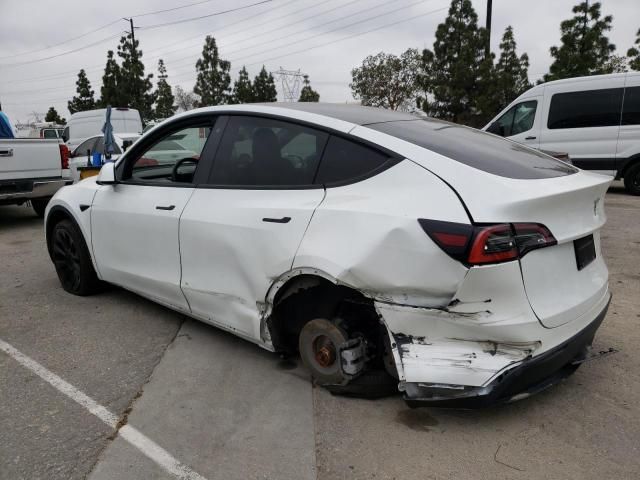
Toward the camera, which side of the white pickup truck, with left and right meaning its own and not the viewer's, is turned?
back

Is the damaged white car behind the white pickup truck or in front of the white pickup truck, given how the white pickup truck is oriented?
behind

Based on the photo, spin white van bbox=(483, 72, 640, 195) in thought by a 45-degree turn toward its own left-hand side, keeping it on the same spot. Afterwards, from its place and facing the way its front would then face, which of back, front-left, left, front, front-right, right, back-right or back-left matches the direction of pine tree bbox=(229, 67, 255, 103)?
right

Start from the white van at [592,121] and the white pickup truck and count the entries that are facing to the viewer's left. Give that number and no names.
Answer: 1

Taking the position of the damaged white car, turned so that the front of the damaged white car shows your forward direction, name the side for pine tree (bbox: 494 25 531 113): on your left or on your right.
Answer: on your right

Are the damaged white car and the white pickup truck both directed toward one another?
no

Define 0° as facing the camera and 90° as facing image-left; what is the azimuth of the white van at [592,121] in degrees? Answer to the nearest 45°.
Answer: approximately 90°

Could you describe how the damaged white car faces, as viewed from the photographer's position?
facing away from the viewer and to the left of the viewer

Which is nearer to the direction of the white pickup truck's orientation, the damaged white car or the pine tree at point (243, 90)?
the pine tree

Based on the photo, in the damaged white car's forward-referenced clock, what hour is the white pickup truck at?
The white pickup truck is roughly at 12 o'clock from the damaged white car.

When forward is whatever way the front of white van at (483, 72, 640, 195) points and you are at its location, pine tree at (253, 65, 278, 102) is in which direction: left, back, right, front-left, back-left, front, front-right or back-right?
front-right

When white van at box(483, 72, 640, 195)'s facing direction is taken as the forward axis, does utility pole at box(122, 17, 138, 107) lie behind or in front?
in front

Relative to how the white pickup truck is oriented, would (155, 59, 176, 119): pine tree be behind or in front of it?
in front

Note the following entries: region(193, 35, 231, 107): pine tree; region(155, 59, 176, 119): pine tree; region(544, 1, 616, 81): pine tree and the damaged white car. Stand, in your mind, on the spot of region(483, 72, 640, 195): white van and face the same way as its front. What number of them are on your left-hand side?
1

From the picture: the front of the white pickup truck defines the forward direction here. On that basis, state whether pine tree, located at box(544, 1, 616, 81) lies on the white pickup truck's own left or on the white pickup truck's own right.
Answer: on the white pickup truck's own right

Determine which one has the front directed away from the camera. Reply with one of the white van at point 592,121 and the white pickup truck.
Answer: the white pickup truck

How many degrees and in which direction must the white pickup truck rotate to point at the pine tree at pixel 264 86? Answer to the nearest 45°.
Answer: approximately 45° to its right

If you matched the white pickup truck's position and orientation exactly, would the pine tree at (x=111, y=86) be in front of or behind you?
in front
